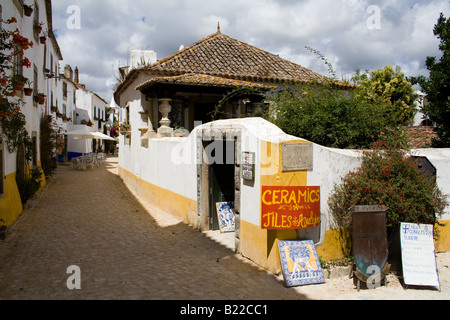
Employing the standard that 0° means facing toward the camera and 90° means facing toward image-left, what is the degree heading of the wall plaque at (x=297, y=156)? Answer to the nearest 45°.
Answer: approximately 0°

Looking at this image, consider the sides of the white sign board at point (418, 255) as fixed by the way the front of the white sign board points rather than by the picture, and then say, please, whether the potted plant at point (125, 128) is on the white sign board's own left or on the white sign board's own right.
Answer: on the white sign board's own right

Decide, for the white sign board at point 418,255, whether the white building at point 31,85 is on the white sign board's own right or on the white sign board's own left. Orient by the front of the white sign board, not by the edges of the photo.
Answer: on the white sign board's own right

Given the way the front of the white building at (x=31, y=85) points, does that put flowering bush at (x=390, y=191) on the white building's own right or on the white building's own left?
on the white building's own right

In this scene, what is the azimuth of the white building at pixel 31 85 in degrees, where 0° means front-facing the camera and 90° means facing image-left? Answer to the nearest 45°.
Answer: approximately 270°

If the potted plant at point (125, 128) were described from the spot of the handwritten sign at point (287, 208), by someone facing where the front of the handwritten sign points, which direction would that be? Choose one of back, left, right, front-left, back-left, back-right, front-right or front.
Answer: back-right
